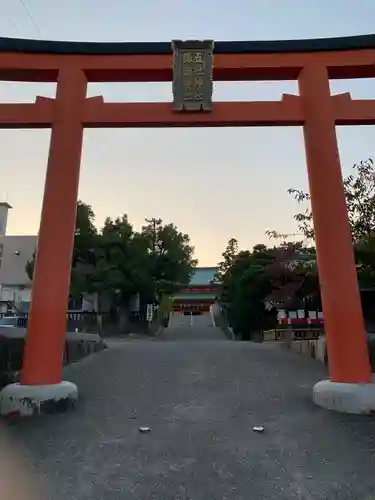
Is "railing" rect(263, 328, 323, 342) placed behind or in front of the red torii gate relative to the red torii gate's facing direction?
behind

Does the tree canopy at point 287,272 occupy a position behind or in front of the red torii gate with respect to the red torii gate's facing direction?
behind

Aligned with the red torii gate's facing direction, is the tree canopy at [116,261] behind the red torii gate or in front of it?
behind

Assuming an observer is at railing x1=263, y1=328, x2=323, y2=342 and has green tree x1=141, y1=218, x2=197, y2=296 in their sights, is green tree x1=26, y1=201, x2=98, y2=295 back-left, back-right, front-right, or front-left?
front-left

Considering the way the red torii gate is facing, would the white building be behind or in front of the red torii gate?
behind

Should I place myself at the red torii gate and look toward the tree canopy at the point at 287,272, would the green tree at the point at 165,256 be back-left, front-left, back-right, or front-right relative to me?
front-left

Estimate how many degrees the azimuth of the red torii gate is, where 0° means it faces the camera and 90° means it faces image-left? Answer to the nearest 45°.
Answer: approximately 0°

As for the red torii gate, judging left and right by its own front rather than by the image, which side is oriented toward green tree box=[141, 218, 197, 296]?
back

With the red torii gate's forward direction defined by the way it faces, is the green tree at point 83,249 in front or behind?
behind
